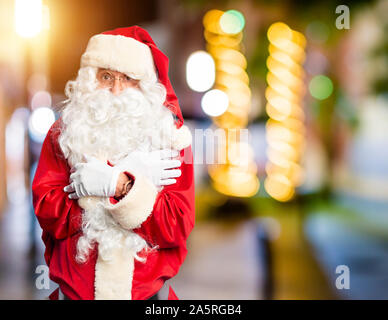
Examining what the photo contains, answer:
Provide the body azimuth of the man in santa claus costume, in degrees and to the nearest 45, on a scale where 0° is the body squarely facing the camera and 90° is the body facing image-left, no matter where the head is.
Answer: approximately 0°
